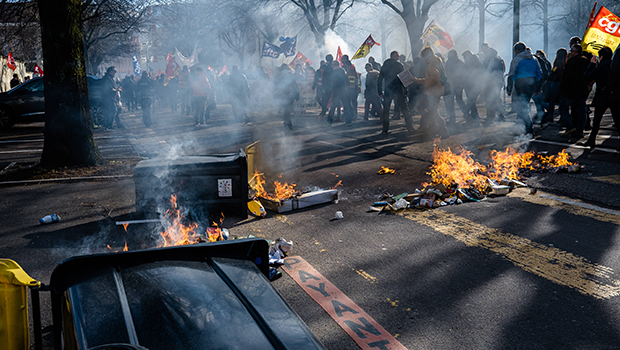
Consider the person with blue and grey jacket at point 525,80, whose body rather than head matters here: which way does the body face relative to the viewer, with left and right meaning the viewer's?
facing away from the viewer and to the left of the viewer

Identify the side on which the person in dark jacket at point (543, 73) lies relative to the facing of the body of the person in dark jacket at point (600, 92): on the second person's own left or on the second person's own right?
on the second person's own right
